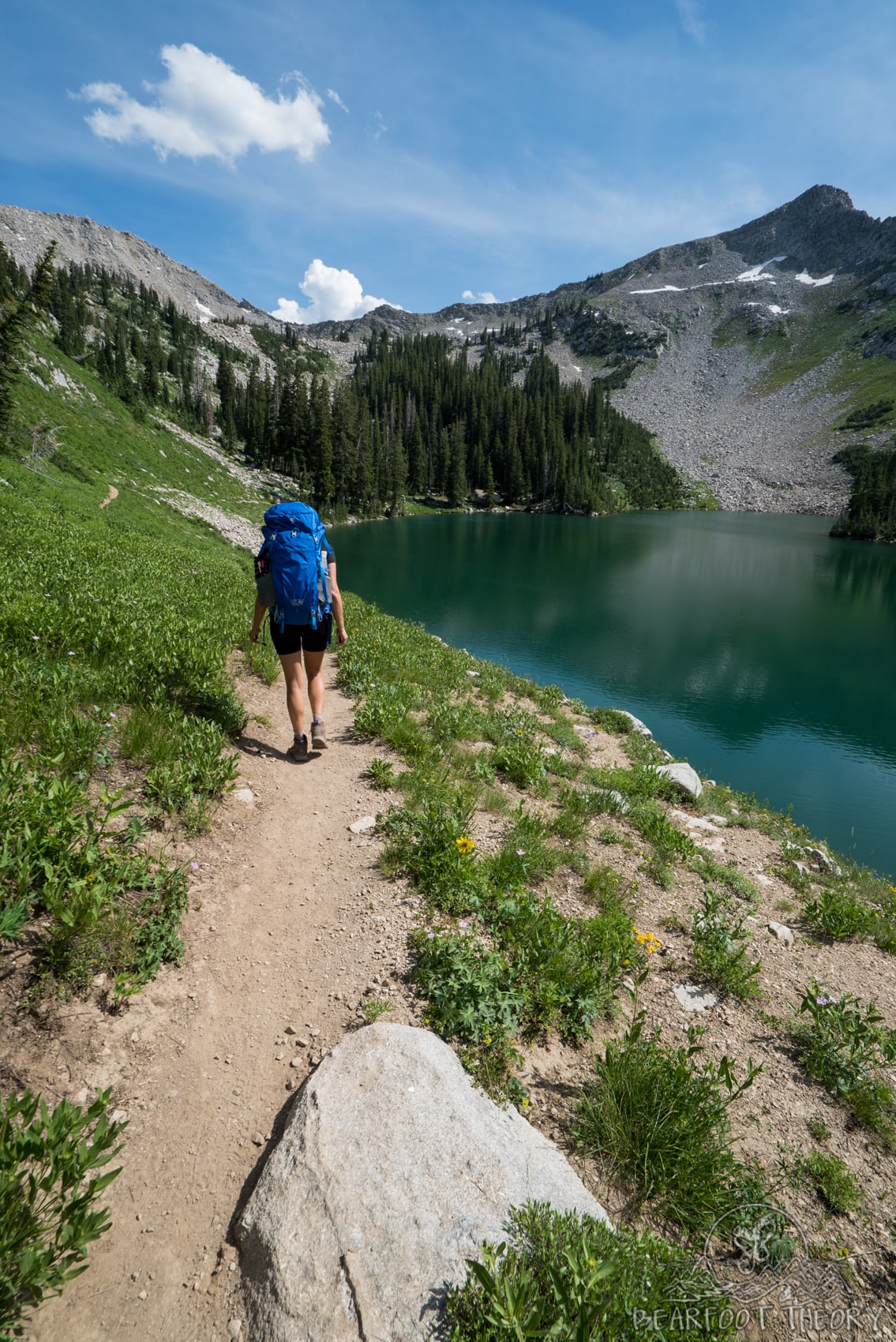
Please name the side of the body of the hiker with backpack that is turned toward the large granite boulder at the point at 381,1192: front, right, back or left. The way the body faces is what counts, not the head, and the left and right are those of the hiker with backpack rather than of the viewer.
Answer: back

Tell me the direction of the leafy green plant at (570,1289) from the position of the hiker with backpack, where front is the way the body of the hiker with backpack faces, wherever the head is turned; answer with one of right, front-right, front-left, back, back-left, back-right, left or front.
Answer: back

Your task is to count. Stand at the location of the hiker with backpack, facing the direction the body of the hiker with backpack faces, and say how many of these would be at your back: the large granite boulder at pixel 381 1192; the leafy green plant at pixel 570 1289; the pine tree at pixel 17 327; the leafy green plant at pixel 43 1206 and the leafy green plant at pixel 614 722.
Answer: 3

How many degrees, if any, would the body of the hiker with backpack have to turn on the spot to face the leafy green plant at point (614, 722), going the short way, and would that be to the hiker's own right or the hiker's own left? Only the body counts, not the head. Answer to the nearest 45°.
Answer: approximately 45° to the hiker's own right

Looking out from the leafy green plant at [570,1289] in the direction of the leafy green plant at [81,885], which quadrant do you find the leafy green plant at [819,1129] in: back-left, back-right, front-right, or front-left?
back-right

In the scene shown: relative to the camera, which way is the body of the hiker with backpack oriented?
away from the camera

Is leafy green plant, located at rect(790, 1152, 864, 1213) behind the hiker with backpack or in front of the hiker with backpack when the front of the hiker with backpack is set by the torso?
behind

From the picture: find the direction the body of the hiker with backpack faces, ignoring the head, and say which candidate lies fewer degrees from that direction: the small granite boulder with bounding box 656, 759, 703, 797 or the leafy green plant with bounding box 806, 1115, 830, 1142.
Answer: the small granite boulder

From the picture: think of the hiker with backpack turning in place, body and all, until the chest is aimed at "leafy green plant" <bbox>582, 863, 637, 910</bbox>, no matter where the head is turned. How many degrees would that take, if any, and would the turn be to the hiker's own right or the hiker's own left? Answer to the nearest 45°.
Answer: approximately 135° to the hiker's own right

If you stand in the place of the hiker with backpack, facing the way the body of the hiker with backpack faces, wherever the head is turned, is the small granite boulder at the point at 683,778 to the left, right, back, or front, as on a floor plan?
right

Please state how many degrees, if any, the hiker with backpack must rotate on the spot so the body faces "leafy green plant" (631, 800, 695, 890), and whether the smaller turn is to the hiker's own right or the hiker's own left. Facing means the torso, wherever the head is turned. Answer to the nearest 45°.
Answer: approximately 90° to the hiker's own right

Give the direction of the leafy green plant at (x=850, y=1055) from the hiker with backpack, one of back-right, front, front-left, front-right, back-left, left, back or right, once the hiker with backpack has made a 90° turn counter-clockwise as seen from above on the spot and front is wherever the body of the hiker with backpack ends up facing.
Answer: back-left

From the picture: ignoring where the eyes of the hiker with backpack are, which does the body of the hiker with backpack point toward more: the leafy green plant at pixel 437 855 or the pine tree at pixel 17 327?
the pine tree

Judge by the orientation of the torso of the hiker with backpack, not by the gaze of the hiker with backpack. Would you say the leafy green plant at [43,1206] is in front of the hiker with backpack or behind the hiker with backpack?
behind

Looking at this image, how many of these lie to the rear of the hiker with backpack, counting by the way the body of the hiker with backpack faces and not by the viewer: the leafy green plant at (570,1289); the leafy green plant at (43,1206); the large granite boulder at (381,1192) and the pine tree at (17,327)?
3
